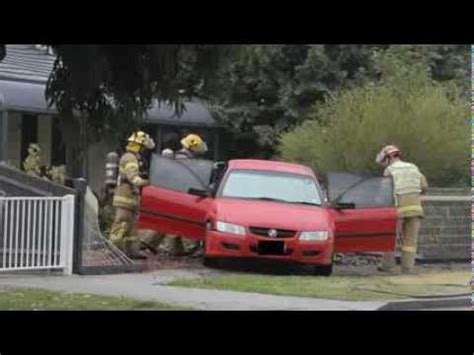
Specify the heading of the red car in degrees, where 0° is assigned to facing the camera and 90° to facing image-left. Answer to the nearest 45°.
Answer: approximately 0°

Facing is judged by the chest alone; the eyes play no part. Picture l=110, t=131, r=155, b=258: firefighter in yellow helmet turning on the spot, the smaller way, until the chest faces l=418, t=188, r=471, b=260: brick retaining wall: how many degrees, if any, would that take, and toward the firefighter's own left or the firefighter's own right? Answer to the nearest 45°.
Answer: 0° — they already face it

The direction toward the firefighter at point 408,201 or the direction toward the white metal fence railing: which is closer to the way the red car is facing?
the white metal fence railing

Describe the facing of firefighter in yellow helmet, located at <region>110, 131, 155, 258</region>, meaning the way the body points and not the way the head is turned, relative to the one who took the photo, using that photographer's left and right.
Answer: facing to the right of the viewer

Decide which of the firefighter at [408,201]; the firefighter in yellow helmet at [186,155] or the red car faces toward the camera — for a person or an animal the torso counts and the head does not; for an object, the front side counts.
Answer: the red car

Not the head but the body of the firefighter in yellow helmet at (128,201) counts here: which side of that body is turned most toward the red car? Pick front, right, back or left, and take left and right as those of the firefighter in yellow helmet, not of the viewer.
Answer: front

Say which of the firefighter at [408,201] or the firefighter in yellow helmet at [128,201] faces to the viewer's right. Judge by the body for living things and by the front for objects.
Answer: the firefighter in yellow helmet

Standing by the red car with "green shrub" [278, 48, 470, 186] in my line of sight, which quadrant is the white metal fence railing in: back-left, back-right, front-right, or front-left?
back-left

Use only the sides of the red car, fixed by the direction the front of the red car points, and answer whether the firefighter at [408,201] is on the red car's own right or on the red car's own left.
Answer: on the red car's own left

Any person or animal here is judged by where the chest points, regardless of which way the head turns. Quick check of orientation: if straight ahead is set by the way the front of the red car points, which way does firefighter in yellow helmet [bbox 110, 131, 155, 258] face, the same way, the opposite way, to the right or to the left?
to the left
